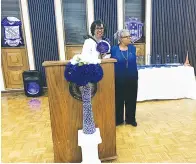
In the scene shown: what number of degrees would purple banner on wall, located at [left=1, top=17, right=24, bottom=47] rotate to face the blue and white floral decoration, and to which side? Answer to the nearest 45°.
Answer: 0° — it already faces it

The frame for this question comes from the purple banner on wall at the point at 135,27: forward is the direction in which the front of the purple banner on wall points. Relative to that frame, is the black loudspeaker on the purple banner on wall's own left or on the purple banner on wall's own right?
on the purple banner on wall's own right

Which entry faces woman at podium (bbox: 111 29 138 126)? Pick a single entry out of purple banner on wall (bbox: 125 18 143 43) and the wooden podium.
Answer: the purple banner on wall

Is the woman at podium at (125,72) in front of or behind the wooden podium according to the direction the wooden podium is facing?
behind

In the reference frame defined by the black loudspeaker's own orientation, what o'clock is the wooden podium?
The wooden podium is roughly at 12 o'clock from the black loudspeaker.

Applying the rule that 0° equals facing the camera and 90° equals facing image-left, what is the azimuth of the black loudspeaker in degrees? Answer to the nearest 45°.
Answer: approximately 0°

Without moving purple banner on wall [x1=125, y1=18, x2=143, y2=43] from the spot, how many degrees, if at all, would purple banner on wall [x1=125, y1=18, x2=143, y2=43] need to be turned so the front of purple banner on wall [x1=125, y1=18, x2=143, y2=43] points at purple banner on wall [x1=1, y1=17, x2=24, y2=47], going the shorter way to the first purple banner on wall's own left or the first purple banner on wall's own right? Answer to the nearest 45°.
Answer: approximately 90° to the first purple banner on wall's own right
